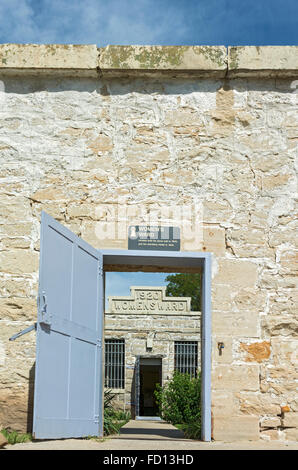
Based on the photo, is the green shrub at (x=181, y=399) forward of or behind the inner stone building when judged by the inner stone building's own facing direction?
forward

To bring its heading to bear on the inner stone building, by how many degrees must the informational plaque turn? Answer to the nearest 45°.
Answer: approximately 180°

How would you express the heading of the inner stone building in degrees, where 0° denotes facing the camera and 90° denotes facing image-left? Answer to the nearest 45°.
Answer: approximately 0°

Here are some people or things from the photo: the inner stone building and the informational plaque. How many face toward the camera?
2

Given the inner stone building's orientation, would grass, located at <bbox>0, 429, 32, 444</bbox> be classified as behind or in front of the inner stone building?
in front

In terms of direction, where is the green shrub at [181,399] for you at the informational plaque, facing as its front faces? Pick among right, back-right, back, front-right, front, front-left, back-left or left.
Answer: back

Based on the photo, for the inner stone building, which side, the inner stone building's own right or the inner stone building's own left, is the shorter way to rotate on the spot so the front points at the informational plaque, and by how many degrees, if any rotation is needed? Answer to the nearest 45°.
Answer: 0° — it already faces it

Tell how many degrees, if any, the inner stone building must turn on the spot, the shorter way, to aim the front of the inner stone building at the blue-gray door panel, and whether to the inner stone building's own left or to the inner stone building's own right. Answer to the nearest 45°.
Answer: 0° — it already faces it
